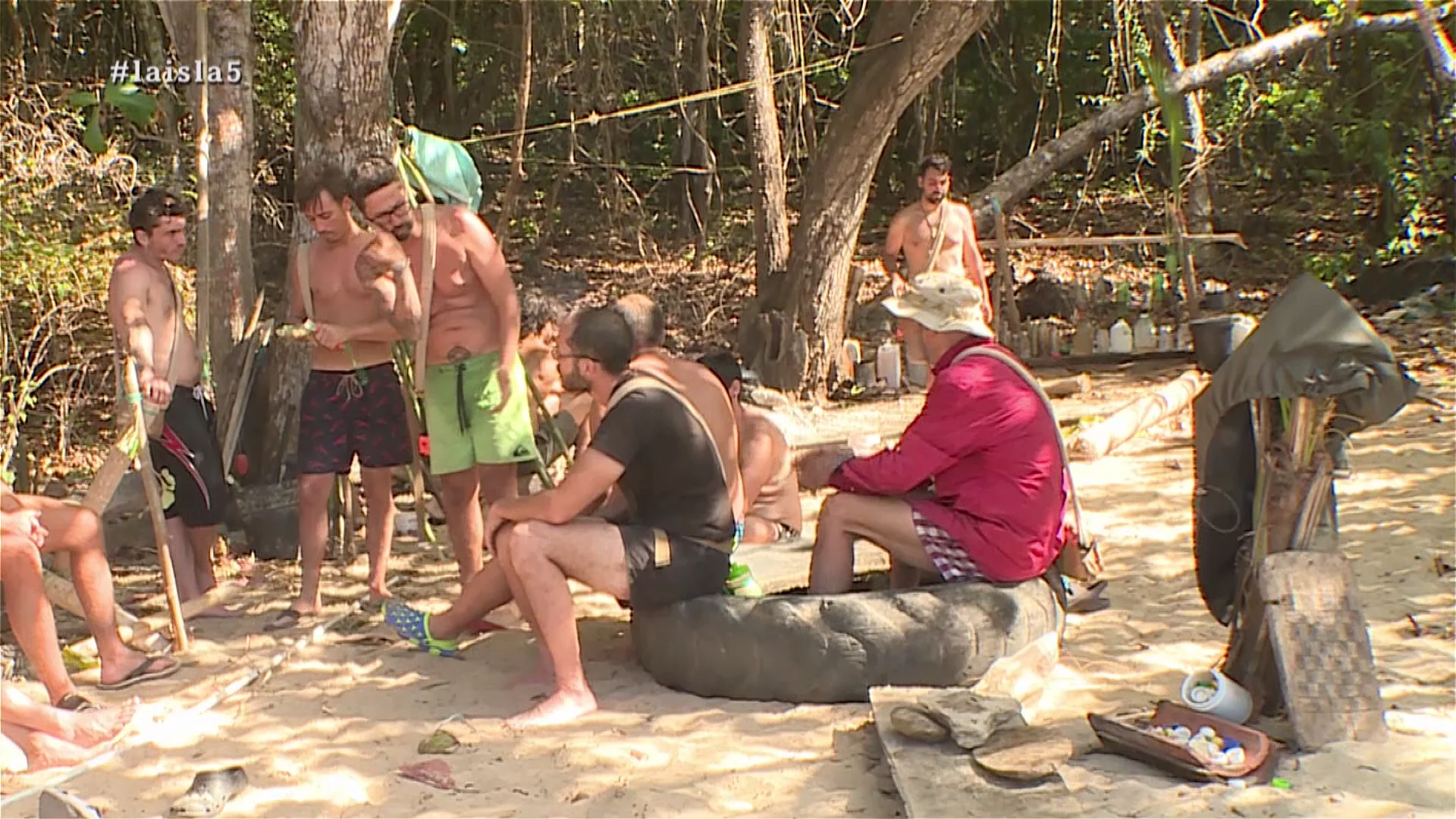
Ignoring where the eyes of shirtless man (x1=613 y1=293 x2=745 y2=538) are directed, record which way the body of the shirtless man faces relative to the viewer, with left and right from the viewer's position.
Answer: facing to the left of the viewer

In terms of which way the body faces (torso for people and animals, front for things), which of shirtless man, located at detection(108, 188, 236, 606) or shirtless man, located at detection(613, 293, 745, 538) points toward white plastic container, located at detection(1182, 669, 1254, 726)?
shirtless man, located at detection(108, 188, 236, 606)

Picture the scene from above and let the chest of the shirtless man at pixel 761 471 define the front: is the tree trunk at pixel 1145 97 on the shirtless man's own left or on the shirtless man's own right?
on the shirtless man's own right

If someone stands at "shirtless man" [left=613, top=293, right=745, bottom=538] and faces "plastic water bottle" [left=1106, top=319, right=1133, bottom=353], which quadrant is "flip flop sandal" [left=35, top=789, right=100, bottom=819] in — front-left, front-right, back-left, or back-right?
back-left

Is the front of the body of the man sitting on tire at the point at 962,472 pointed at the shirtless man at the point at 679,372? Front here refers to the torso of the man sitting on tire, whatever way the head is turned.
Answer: yes

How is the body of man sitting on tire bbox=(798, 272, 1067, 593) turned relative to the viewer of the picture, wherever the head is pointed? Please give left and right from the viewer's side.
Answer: facing to the left of the viewer

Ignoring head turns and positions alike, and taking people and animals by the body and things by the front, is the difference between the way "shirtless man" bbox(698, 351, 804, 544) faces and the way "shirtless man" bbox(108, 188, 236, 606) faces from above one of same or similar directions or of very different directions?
very different directions

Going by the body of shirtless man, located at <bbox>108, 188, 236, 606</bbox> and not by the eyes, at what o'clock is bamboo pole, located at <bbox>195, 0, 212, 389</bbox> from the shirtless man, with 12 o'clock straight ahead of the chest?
The bamboo pole is roughly at 8 o'clock from the shirtless man.

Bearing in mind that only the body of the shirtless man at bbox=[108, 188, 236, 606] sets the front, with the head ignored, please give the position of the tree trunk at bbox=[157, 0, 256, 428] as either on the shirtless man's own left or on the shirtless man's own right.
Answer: on the shirtless man's own left
